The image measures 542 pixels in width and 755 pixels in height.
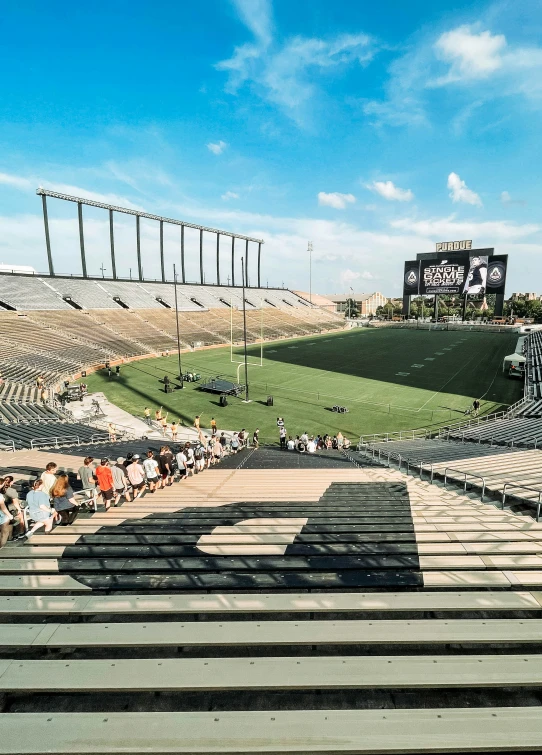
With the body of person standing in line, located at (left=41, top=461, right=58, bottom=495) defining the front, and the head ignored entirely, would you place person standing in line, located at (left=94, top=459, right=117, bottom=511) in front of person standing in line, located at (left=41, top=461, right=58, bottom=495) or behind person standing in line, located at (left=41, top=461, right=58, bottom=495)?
in front

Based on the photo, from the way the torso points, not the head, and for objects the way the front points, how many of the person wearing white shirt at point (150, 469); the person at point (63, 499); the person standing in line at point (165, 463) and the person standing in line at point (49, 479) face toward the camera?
0

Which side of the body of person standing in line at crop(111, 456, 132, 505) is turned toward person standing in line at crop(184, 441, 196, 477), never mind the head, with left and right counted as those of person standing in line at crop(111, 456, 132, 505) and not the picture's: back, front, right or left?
front

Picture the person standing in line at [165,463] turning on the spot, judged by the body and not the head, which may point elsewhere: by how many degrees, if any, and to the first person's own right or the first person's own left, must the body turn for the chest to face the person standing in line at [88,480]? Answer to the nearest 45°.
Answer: approximately 180°

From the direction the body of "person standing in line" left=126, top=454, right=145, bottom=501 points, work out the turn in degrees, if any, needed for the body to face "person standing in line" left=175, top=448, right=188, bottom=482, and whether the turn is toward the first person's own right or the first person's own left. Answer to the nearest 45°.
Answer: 0° — they already face them

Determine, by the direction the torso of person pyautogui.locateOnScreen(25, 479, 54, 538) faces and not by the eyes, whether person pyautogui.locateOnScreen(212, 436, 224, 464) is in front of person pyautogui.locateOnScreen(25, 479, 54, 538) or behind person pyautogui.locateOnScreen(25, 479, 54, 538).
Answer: in front

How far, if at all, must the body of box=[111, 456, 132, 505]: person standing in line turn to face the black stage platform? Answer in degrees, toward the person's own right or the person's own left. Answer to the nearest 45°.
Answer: approximately 45° to the person's own left

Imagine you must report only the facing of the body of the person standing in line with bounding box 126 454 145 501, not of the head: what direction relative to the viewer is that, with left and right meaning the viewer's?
facing away from the viewer and to the right of the viewer

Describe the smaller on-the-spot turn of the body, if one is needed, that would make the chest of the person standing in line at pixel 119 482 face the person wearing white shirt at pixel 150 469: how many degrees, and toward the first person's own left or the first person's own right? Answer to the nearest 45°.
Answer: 0° — they already face them

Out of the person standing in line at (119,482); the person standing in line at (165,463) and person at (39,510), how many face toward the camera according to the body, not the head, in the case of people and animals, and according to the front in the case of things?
0

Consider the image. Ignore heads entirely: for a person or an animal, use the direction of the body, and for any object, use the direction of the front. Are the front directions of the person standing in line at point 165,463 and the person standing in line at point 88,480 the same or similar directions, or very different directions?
same or similar directions

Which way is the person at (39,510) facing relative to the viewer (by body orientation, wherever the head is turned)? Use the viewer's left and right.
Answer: facing away from the viewer and to the right of the viewer

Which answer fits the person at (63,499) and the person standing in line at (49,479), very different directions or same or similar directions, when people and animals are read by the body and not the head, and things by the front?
same or similar directions

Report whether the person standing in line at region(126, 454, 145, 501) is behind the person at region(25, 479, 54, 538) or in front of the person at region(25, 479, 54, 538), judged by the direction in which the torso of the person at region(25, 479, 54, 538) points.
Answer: in front

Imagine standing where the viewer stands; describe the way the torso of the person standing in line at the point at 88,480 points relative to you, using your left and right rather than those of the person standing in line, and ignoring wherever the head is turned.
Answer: facing away from the viewer and to the right of the viewer

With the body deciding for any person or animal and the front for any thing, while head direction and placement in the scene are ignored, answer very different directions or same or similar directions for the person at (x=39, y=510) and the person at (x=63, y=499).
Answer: same or similar directions
